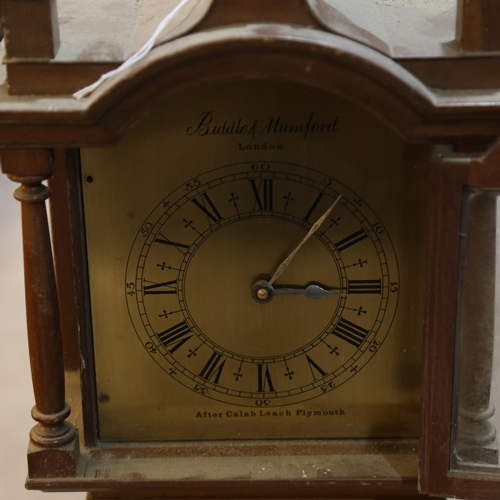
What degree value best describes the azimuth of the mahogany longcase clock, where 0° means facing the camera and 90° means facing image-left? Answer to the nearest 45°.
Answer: approximately 0°
